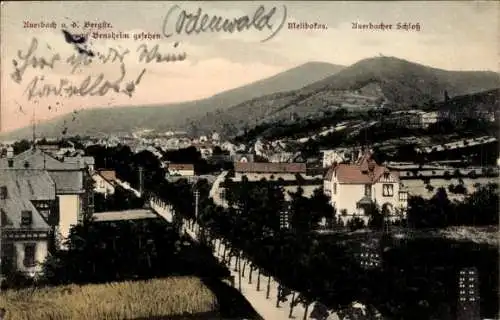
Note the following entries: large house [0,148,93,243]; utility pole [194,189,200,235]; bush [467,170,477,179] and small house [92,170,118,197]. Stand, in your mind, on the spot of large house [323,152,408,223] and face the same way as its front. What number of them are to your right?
3

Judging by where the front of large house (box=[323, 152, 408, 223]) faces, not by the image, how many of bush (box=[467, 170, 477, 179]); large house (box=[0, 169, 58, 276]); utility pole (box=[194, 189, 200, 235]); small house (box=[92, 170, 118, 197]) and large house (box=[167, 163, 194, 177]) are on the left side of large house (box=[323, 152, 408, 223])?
1

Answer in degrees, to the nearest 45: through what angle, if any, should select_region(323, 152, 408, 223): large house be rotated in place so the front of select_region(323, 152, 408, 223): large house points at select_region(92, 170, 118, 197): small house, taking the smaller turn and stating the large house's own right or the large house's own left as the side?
approximately 90° to the large house's own right

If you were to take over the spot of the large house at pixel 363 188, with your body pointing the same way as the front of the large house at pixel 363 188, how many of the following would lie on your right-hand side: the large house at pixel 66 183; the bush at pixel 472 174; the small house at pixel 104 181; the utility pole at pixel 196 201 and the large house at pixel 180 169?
4

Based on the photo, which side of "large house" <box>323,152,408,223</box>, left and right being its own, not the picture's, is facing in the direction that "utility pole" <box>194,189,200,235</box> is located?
right

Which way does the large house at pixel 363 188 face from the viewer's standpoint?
toward the camera
